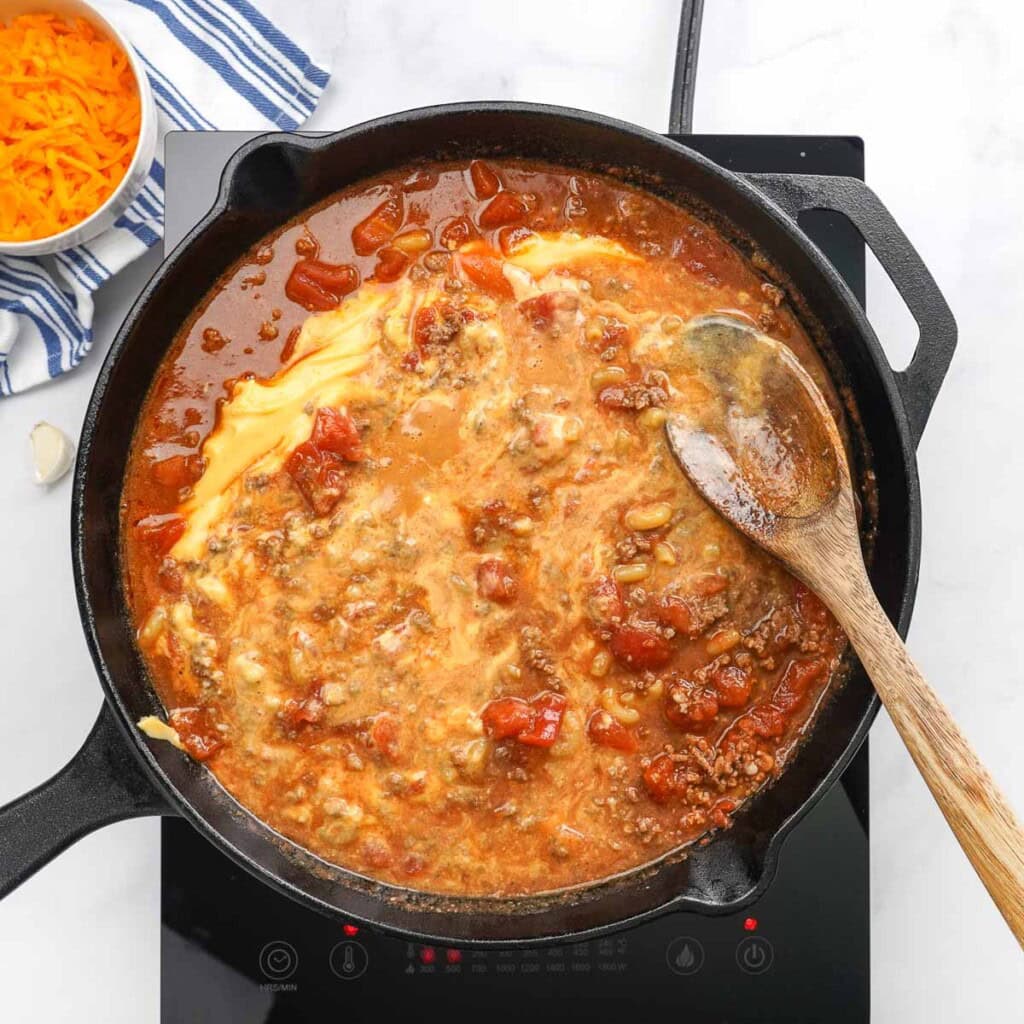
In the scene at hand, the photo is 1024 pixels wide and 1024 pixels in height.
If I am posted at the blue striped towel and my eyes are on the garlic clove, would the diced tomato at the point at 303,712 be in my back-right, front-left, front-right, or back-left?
front-left

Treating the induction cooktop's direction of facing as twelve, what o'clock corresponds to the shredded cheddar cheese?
The shredded cheddar cheese is roughly at 4 o'clock from the induction cooktop.

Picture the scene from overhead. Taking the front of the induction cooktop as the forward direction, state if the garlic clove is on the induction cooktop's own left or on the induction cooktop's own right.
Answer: on the induction cooktop's own right

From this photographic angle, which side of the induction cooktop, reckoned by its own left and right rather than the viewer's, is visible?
front
